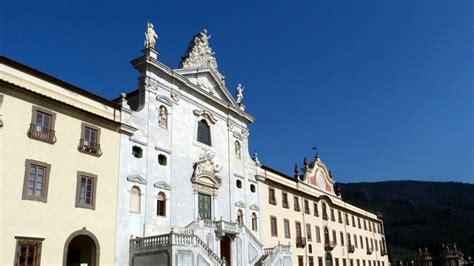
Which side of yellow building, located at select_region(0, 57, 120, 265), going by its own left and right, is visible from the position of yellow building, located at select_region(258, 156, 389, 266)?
left

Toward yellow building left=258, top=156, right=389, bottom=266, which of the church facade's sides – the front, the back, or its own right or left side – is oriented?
left

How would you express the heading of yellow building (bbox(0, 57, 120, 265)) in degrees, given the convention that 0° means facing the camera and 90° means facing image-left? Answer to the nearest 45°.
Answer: approximately 315°

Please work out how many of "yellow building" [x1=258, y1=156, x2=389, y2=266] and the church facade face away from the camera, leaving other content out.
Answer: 0

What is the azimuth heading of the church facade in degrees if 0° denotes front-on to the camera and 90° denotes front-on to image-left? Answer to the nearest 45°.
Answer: approximately 315°

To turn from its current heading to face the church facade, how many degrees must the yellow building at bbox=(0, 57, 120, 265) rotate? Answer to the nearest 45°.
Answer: approximately 90° to its left

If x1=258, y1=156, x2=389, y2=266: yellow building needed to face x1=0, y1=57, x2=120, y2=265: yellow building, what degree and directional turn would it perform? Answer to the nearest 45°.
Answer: approximately 45° to its right
